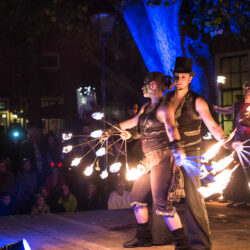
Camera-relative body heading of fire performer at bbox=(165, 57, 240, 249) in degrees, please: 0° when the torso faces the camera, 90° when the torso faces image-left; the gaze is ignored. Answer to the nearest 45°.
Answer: approximately 45°

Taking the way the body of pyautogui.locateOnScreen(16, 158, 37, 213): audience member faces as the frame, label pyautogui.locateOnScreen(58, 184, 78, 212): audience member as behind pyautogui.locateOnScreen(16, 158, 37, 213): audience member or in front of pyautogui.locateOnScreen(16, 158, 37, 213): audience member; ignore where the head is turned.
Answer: in front

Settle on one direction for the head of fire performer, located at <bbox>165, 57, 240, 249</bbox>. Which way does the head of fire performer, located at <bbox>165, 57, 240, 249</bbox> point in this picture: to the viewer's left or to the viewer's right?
to the viewer's left

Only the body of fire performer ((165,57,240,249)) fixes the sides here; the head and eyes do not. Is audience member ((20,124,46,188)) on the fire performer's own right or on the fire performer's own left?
on the fire performer's own right

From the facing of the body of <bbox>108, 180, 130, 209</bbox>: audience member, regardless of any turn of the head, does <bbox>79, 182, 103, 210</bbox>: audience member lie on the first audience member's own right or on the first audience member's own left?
on the first audience member's own right

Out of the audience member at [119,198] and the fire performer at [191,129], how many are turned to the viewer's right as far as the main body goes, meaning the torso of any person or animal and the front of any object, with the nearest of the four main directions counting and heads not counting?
0

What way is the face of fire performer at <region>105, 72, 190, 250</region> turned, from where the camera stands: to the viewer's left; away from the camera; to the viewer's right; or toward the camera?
to the viewer's left

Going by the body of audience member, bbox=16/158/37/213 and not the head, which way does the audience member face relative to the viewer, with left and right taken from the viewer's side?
facing the viewer and to the right of the viewer

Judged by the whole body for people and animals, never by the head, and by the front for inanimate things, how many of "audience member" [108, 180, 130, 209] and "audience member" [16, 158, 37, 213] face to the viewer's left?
0

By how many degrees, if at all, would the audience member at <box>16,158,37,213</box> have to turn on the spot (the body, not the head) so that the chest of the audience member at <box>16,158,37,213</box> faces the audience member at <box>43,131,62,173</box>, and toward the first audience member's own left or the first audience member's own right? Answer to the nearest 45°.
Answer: approximately 90° to the first audience member's own left
